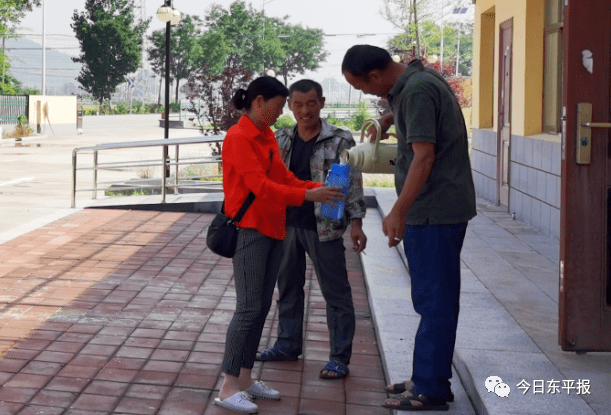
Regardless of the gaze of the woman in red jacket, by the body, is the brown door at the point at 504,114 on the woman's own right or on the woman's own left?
on the woman's own left

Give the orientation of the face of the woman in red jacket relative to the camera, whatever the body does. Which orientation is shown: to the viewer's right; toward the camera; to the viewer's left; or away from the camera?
to the viewer's right

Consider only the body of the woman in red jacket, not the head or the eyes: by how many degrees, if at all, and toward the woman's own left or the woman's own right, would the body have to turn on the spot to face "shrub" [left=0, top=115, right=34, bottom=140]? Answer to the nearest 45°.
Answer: approximately 90° to the woman's own left

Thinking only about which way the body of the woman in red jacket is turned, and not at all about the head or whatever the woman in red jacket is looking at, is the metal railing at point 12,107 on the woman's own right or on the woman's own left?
on the woman's own left

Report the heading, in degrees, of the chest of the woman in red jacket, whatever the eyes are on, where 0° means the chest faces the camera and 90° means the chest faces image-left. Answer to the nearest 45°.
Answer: approximately 270°
